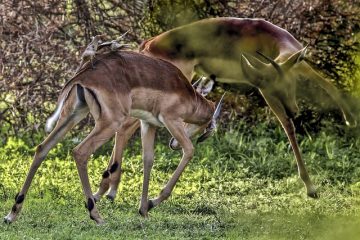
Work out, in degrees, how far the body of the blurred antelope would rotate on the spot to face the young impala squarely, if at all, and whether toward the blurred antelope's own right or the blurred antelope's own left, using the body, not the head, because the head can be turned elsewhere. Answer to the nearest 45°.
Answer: approximately 135° to the blurred antelope's own right

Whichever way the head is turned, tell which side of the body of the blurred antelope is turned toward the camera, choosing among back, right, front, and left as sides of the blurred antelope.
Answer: right
